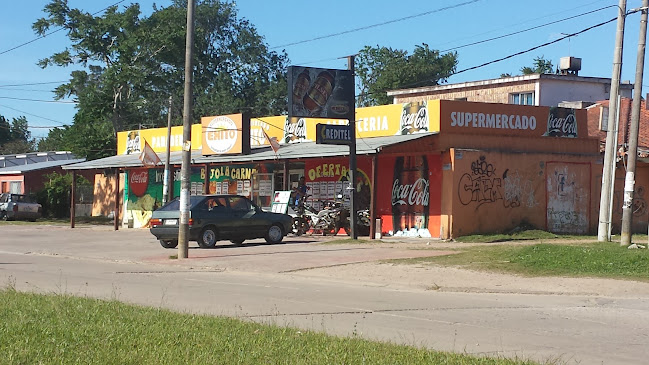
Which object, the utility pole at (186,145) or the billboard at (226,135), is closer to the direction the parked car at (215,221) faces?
the billboard

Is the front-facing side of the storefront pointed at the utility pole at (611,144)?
no

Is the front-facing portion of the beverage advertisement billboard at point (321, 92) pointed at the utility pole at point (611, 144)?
no

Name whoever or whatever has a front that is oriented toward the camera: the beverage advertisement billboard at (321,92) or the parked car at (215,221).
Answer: the beverage advertisement billboard

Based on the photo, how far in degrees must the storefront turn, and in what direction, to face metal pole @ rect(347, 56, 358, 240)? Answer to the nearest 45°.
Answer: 0° — it already faces it

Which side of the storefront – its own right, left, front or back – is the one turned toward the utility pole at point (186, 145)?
front

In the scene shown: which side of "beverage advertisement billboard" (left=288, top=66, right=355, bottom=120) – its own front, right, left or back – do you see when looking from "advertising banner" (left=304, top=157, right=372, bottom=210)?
back

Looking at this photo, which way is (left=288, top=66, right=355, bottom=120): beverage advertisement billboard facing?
toward the camera

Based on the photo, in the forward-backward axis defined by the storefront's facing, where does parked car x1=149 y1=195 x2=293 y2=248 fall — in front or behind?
in front

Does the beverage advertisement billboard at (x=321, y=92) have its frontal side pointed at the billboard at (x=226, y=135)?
no

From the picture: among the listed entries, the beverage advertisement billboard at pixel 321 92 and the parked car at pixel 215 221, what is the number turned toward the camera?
1

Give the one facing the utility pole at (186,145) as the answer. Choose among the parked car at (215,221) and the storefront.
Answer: the storefront
